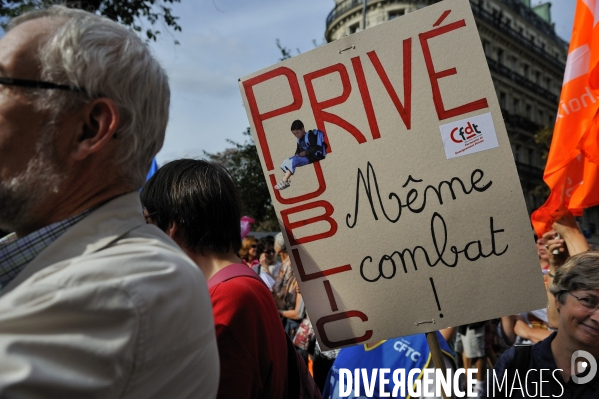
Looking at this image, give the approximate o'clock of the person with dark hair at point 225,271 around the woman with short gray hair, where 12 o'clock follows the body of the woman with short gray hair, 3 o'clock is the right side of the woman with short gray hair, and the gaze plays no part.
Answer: The person with dark hair is roughly at 3 o'clock from the woman with short gray hair.

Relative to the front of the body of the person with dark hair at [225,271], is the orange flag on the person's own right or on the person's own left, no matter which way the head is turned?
on the person's own right

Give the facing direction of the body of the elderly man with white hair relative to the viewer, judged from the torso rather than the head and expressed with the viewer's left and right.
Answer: facing to the left of the viewer

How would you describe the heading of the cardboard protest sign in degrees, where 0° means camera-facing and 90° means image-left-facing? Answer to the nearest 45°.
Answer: approximately 0°

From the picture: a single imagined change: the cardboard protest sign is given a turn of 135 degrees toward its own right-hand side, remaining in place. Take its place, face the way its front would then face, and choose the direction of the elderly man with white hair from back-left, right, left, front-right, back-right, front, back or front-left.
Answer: left

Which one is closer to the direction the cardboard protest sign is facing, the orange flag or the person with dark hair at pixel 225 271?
the person with dark hair

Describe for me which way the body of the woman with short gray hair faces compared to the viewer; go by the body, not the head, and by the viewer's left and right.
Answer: facing the viewer and to the right of the viewer

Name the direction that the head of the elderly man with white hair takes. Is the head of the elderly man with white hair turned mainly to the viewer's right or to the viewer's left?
to the viewer's left

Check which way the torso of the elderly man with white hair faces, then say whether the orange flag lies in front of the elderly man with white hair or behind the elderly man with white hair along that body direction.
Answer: behind

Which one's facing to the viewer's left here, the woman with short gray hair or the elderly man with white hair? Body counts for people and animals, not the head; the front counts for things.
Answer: the elderly man with white hair
